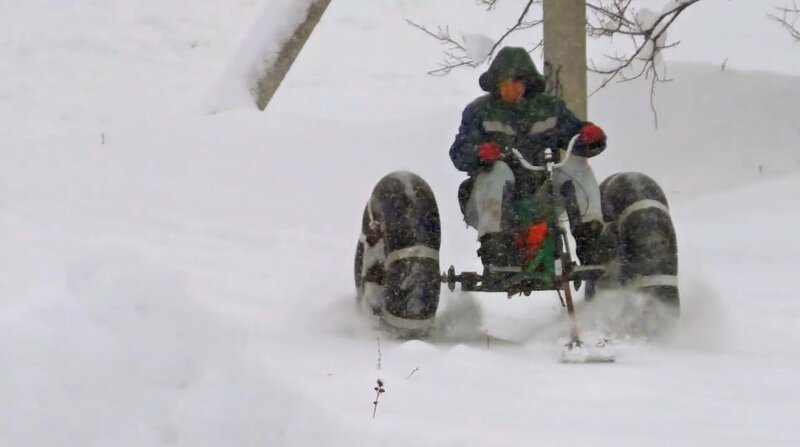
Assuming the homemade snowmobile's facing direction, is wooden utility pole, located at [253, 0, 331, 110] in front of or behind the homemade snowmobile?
behind

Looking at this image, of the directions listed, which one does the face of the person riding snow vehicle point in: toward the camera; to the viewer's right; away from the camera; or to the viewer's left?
toward the camera

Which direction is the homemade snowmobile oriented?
toward the camera

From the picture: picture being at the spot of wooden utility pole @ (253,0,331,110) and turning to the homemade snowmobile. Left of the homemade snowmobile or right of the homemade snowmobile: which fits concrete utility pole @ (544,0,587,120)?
left

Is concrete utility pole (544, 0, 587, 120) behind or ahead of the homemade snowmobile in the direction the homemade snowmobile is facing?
behind
